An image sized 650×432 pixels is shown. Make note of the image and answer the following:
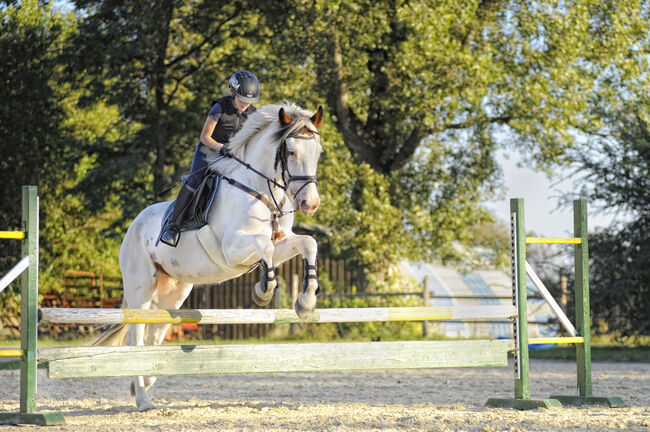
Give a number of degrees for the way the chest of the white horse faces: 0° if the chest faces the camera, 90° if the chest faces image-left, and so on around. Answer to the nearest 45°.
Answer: approximately 315°

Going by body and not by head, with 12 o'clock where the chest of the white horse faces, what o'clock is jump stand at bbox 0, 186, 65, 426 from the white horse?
The jump stand is roughly at 4 o'clock from the white horse.

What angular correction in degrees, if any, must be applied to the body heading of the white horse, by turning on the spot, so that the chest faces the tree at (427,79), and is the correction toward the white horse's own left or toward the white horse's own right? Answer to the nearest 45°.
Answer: approximately 135° to the white horse's own left

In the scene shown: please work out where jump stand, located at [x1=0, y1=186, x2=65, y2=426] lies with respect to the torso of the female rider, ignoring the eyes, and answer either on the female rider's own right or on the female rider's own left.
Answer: on the female rider's own right

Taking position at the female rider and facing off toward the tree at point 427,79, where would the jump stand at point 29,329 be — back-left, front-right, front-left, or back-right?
back-left

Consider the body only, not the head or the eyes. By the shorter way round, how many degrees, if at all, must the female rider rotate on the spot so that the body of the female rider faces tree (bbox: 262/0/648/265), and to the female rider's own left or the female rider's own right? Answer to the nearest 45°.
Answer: approximately 135° to the female rider's own left

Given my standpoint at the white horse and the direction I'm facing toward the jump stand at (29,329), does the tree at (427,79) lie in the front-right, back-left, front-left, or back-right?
back-right
